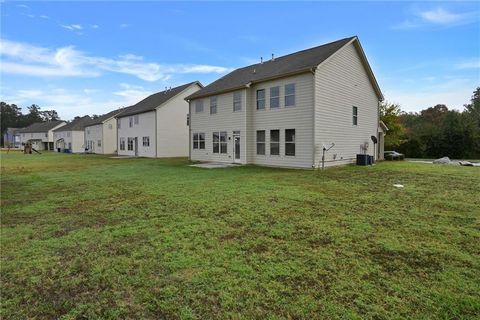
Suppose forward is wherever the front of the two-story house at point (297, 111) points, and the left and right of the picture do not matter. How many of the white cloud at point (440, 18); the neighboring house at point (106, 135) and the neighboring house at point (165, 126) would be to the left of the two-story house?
2

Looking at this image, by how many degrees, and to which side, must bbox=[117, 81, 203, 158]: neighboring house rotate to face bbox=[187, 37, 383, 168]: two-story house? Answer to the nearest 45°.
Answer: approximately 90° to its right

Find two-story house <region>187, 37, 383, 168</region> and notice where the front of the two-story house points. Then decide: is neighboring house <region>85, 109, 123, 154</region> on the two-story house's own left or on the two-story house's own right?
on the two-story house's own left

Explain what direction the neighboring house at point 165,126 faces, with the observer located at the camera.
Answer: facing away from the viewer and to the right of the viewer

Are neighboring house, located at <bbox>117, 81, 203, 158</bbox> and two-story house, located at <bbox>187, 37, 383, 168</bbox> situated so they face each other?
no

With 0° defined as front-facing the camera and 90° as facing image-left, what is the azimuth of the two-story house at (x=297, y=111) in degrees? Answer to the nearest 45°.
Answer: approximately 225°

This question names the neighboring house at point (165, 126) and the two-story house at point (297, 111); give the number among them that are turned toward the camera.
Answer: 0

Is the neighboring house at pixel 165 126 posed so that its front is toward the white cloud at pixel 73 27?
no

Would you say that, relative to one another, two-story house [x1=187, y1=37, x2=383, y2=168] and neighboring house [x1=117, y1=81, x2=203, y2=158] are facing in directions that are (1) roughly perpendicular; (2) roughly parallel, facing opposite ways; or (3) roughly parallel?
roughly parallel

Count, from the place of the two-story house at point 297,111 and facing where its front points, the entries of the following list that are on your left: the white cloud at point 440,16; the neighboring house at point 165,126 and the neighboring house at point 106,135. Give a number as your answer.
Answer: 2
